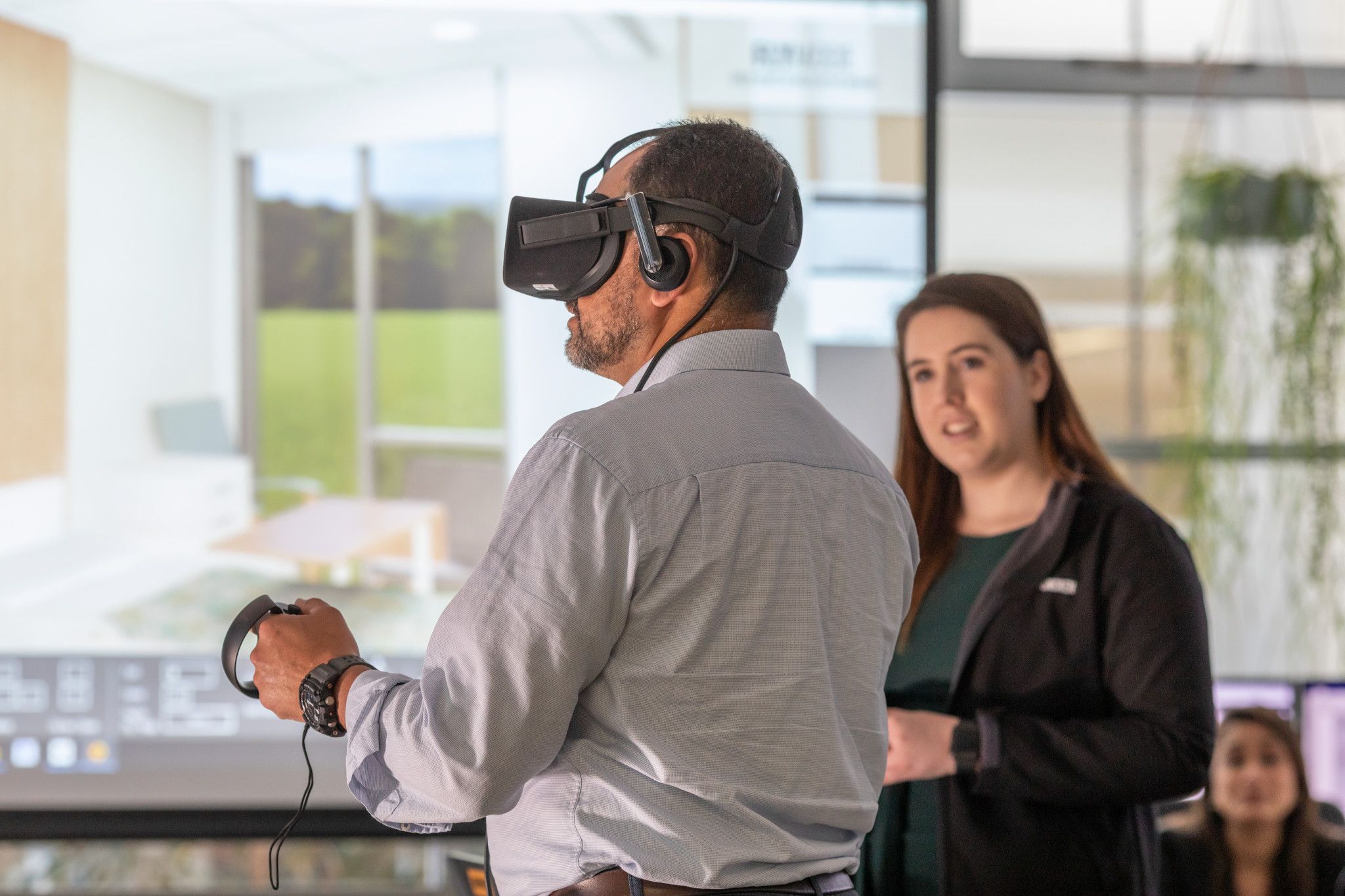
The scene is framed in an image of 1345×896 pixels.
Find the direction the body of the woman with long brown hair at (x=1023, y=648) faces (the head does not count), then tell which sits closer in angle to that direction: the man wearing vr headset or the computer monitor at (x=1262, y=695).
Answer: the man wearing vr headset

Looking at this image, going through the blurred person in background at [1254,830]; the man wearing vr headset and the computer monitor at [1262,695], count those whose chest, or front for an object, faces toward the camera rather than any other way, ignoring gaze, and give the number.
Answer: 2

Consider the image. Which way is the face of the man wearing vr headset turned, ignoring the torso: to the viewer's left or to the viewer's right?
to the viewer's left

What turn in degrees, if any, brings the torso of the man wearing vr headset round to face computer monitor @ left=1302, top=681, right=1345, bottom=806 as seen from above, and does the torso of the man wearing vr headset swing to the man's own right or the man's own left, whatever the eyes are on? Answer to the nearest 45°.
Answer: approximately 90° to the man's own right

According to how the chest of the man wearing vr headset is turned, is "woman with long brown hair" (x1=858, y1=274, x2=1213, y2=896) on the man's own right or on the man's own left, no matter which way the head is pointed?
on the man's own right

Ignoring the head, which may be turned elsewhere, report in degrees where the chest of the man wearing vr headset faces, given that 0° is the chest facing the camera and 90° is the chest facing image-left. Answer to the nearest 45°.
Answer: approximately 135°

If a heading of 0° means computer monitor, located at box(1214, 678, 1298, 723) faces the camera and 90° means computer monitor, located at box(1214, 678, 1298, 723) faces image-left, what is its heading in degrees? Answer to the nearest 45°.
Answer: approximately 0°

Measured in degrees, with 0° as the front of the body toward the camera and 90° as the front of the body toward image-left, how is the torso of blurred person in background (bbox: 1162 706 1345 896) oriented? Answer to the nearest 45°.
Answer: approximately 0°
